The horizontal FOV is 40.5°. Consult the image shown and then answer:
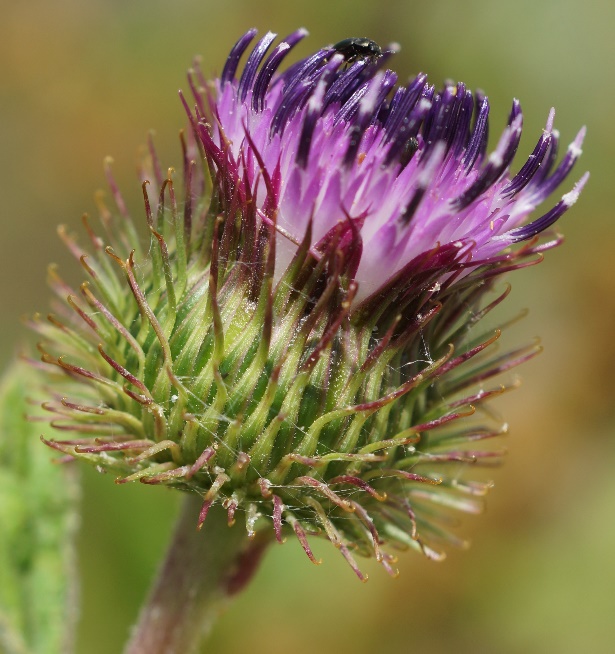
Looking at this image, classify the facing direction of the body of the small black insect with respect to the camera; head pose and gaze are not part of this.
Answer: to the viewer's right
